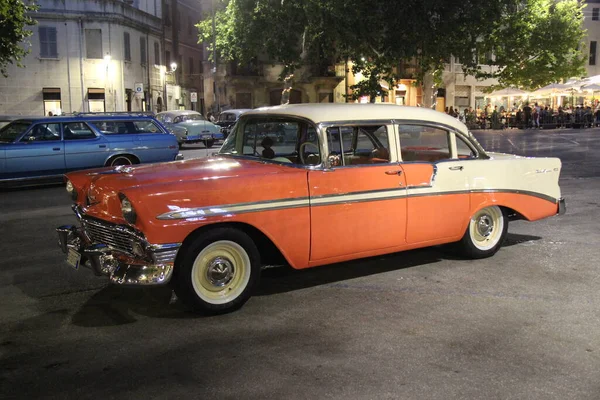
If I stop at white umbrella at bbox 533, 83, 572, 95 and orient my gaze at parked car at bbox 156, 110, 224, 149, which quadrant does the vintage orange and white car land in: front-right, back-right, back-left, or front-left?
front-left

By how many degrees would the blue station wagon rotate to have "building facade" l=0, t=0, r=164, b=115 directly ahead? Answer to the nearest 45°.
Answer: approximately 135° to its right

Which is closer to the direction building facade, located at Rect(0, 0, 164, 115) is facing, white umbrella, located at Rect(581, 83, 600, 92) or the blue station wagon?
the blue station wagon

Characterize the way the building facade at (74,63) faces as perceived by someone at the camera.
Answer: facing the viewer

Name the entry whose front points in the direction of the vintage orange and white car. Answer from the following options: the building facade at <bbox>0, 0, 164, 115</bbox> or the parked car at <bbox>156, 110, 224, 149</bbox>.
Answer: the building facade

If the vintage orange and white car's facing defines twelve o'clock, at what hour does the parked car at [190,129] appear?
The parked car is roughly at 4 o'clock from the vintage orange and white car.

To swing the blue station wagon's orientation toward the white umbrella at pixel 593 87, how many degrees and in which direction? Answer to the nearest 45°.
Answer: approximately 180°

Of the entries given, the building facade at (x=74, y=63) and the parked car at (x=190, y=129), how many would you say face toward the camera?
1

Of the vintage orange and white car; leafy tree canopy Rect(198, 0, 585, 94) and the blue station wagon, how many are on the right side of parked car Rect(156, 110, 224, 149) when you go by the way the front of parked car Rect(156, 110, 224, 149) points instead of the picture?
1

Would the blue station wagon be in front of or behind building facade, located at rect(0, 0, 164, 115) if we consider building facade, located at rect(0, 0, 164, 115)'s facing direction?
in front

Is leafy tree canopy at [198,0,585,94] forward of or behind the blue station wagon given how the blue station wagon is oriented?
behind

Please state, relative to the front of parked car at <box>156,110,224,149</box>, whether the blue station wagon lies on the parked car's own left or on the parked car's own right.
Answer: on the parked car's own left

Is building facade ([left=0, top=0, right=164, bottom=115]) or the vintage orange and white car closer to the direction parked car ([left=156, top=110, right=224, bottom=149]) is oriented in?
the building facade

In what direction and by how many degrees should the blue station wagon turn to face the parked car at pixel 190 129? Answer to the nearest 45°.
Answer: approximately 135° to its right
